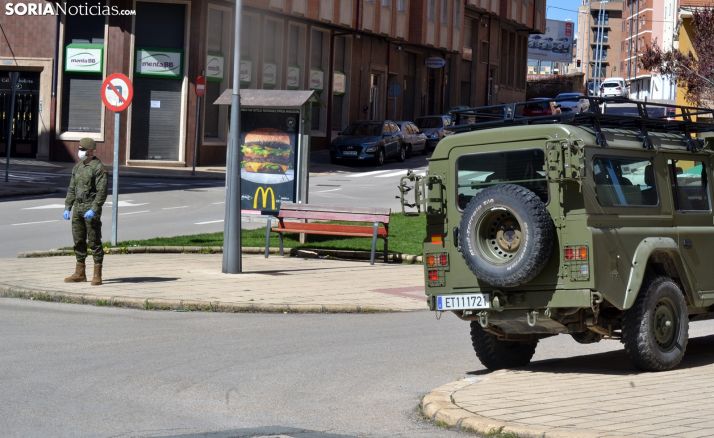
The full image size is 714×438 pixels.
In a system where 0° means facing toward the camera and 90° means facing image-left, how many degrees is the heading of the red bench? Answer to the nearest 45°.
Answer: approximately 45°

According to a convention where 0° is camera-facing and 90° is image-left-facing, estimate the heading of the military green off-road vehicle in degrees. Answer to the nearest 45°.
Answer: approximately 225°

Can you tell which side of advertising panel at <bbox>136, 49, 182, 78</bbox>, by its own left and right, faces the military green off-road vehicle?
front

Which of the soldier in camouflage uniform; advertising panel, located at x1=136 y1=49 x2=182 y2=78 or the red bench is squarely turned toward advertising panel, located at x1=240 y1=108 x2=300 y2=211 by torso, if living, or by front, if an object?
advertising panel, located at x1=136 y1=49 x2=182 y2=78

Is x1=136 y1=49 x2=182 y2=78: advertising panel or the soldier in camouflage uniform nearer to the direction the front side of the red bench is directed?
the soldier in camouflage uniform

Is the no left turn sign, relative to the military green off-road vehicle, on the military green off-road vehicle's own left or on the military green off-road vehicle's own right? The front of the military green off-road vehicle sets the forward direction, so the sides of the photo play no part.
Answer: on the military green off-road vehicle's own left

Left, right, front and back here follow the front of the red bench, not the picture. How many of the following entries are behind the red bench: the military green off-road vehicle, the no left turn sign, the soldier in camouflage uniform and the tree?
1

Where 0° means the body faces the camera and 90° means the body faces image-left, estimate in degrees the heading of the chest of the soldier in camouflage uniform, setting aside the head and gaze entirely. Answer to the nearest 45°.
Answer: approximately 45°

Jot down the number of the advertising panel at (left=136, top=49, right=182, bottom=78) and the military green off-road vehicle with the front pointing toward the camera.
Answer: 1

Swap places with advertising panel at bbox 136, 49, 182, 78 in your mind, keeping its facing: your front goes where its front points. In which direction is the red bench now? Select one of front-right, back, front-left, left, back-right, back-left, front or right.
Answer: front

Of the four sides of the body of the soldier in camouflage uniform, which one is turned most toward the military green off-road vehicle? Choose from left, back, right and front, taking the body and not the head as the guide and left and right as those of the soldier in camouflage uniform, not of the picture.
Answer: left

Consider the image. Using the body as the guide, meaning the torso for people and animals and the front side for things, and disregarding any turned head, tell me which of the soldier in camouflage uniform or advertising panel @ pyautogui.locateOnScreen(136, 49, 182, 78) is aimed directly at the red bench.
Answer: the advertising panel
